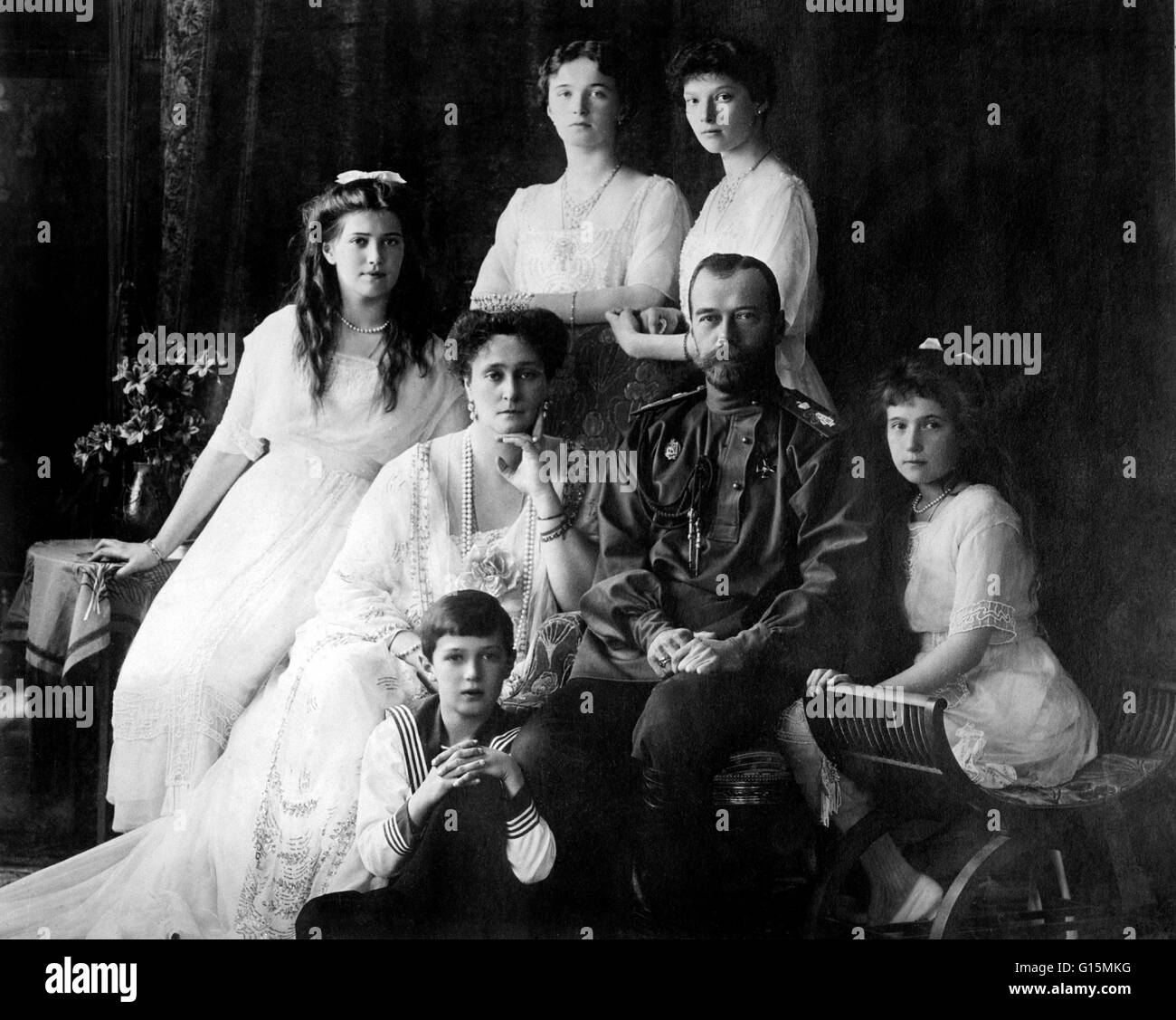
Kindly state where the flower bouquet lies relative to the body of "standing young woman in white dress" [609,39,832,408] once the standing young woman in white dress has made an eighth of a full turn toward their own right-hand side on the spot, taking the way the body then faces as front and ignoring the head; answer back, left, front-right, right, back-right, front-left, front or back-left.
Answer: front

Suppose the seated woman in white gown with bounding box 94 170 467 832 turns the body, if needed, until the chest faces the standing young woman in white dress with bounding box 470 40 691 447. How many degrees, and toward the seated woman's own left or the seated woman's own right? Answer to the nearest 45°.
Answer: approximately 90° to the seated woman's own left

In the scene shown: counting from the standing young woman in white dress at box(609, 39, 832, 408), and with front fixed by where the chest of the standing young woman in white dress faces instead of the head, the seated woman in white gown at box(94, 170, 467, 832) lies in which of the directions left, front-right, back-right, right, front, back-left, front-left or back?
front-right

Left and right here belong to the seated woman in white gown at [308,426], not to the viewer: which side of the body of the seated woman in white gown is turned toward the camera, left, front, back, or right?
front
